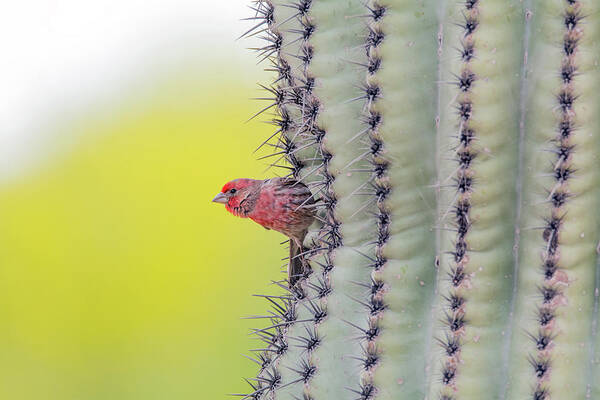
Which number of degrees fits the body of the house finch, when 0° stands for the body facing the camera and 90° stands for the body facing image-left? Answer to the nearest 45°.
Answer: approximately 90°
